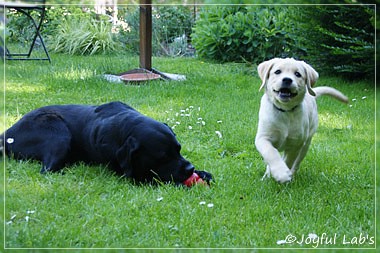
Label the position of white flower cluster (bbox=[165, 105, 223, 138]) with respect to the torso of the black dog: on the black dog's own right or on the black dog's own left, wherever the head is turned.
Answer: on the black dog's own left

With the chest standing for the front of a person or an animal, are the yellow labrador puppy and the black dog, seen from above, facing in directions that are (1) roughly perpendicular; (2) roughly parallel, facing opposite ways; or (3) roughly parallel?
roughly perpendicular

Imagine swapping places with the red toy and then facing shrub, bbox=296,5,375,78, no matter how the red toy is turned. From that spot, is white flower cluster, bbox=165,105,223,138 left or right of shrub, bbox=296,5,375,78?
left

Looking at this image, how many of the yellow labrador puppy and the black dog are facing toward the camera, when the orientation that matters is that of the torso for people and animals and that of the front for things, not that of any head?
1

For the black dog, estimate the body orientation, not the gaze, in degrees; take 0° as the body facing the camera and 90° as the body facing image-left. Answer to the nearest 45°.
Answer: approximately 270°
